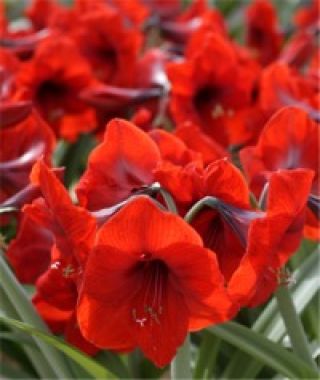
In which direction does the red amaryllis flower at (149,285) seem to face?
toward the camera

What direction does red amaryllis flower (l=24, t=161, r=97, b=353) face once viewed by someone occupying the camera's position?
facing the viewer and to the left of the viewer

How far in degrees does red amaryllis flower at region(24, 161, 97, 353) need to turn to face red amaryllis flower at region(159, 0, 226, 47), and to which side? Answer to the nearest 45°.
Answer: approximately 135° to its right

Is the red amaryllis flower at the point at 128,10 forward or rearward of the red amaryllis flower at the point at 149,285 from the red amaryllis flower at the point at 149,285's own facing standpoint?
rearward

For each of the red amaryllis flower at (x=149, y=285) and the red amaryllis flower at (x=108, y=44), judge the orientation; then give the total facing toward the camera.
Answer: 2

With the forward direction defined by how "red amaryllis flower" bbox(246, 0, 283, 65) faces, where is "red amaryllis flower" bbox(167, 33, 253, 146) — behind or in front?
in front

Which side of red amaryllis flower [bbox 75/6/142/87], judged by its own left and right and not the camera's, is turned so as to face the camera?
front

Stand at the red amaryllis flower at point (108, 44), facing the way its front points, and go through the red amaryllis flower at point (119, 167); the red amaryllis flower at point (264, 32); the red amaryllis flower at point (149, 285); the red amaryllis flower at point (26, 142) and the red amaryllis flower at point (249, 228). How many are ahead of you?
4

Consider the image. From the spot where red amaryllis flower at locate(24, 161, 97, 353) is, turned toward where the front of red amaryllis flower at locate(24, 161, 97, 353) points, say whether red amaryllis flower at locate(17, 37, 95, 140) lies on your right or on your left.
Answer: on your right
